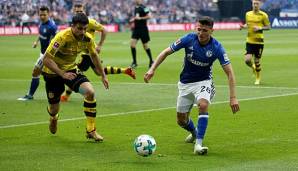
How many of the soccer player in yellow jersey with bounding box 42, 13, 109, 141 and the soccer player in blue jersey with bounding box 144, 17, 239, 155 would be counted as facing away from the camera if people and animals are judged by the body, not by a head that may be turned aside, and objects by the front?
0

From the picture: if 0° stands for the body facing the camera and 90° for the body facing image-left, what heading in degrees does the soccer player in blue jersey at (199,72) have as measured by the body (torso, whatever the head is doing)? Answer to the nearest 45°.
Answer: approximately 0°

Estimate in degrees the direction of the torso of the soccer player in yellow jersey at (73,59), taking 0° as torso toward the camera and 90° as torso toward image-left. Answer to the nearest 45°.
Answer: approximately 315°

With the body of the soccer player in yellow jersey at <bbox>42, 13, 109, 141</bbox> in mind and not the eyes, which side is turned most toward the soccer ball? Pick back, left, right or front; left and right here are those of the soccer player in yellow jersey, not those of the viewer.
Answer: front

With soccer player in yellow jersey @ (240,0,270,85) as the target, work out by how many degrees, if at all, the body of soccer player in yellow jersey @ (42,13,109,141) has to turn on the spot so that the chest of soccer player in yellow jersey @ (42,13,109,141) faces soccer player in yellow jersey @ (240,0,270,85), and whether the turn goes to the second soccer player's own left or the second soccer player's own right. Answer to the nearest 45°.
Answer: approximately 90° to the second soccer player's own left

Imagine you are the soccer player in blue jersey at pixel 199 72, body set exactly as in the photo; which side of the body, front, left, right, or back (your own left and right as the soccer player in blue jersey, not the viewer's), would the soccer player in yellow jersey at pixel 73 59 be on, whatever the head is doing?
right

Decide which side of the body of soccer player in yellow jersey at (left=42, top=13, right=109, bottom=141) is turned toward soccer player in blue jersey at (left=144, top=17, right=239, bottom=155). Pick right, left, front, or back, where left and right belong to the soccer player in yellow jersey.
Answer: front

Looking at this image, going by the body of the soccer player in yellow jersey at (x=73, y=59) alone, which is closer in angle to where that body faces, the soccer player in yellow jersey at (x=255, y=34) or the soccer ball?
the soccer ball
